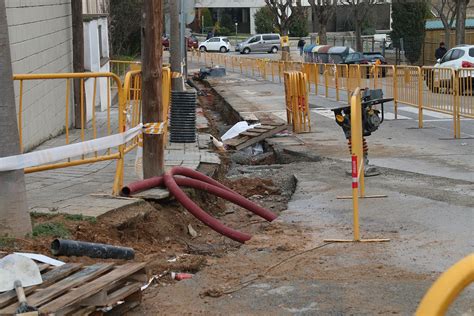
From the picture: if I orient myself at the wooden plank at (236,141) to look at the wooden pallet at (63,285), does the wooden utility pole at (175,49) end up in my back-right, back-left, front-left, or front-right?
back-right

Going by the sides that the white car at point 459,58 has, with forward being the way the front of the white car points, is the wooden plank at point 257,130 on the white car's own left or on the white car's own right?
on the white car's own left

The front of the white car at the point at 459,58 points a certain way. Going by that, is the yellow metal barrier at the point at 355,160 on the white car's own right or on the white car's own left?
on the white car's own left

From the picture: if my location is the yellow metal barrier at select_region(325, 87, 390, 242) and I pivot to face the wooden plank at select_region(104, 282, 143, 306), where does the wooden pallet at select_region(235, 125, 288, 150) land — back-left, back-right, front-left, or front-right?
back-right

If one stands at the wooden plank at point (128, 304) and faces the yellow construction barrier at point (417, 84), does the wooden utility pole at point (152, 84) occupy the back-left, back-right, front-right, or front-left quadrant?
front-left

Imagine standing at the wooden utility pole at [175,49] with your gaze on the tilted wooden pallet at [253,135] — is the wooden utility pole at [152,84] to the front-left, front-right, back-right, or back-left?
front-right

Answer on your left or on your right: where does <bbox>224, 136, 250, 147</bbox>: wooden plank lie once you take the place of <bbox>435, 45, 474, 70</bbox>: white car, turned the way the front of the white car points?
on your left

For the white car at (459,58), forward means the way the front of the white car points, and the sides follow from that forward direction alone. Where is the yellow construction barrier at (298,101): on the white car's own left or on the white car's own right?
on the white car's own left
